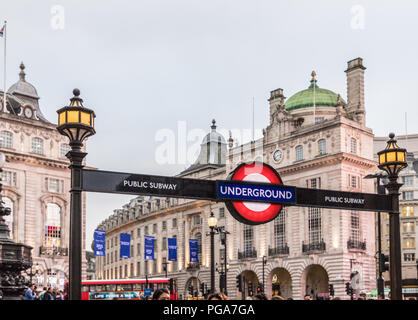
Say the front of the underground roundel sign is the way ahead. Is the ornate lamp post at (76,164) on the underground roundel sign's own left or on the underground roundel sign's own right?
on the underground roundel sign's own right

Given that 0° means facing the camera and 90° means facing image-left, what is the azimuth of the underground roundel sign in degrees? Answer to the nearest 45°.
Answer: approximately 315°

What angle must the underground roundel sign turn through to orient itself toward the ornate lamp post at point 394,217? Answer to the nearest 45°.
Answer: approximately 90° to its left
